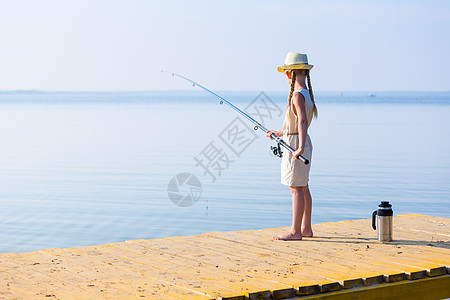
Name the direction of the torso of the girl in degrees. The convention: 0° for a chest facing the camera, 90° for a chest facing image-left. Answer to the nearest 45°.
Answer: approximately 90°
